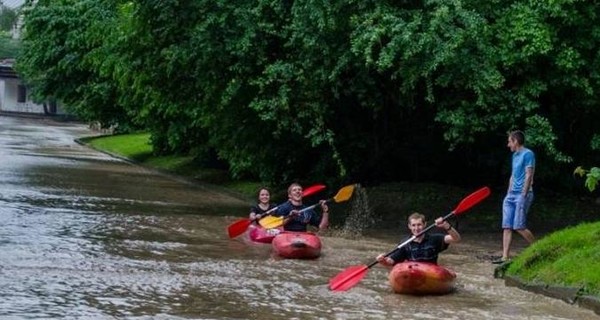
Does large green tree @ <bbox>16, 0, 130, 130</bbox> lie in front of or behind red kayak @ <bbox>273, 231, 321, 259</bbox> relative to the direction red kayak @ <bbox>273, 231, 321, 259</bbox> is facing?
behind

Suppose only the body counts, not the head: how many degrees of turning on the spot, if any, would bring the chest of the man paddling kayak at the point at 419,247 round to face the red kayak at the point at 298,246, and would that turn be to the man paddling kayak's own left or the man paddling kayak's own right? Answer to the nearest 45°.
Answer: approximately 135° to the man paddling kayak's own right

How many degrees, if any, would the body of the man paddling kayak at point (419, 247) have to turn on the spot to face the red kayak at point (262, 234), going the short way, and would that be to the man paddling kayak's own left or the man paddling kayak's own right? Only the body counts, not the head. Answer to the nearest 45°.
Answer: approximately 135° to the man paddling kayak's own right

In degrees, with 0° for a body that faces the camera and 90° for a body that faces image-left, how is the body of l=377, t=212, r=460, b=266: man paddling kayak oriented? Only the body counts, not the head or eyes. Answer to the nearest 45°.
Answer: approximately 0°

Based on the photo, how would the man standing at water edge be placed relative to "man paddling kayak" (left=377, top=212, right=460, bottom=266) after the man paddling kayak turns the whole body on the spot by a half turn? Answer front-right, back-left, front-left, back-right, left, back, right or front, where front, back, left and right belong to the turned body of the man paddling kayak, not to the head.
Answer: front-right

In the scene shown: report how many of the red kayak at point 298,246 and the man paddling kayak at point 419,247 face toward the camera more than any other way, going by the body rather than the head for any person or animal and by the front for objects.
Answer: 2

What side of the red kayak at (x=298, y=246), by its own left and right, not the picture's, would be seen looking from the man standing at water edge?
left

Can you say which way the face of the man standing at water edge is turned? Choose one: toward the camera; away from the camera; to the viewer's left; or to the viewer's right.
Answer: to the viewer's left

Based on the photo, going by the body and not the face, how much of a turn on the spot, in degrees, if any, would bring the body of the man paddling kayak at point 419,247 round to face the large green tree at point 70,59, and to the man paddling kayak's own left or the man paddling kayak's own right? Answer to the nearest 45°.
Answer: approximately 135° to the man paddling kayak's own right
